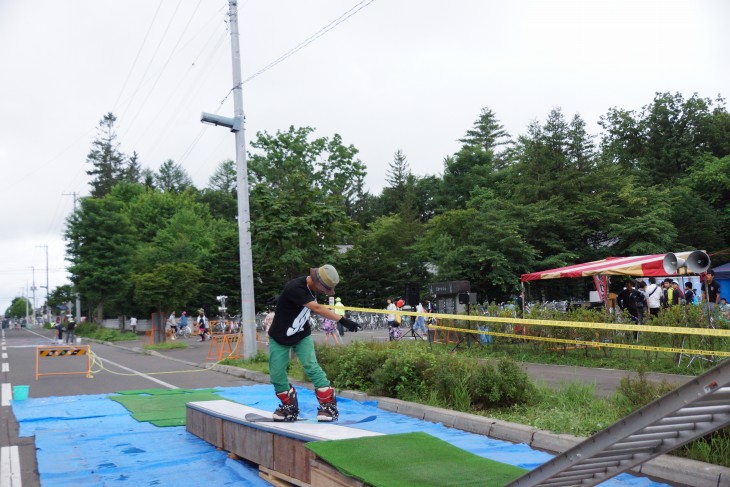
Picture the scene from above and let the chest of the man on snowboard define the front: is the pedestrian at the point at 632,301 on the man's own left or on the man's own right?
on the man's own left

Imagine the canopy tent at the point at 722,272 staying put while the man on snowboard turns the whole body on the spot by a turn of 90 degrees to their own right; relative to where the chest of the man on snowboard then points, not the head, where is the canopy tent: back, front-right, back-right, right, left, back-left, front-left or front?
back

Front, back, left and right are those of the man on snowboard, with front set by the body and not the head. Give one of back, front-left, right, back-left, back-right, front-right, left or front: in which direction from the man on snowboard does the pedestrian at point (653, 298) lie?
left

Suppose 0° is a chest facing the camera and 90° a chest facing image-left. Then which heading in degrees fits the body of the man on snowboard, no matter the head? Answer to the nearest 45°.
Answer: approximately 315°

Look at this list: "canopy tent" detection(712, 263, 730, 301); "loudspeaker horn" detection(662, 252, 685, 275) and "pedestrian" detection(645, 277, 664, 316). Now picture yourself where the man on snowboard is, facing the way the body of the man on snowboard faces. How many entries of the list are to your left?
3

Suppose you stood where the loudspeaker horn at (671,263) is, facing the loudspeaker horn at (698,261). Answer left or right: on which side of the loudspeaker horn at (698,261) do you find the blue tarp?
right

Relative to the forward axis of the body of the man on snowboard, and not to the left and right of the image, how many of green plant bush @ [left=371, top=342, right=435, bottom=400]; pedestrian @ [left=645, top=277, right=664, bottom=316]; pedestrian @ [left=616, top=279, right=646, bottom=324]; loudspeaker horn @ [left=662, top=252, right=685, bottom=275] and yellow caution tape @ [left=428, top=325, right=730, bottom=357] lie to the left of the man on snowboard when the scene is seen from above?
5

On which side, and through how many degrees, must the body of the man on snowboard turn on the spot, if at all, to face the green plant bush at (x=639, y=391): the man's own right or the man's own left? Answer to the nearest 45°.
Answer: approximately 45° to the man's own left

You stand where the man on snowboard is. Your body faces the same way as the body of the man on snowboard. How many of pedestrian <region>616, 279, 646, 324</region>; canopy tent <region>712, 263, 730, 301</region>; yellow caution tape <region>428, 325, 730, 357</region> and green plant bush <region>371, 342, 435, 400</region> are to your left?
4

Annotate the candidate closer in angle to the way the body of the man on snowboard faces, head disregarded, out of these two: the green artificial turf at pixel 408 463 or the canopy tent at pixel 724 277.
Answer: the green artificial turf

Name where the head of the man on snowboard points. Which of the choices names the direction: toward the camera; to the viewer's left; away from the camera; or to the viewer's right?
to the viewer's right

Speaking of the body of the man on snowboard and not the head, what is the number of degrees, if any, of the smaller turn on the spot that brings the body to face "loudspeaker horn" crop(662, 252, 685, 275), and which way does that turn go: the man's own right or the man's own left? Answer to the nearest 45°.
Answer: approximately 90° to the man's own left

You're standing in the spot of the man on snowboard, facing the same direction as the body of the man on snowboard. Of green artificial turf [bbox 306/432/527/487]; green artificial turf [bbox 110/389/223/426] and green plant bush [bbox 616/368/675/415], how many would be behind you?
1

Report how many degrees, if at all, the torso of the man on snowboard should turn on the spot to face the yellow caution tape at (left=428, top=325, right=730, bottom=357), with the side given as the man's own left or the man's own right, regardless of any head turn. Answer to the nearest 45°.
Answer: approximately 90° to the man's own left
